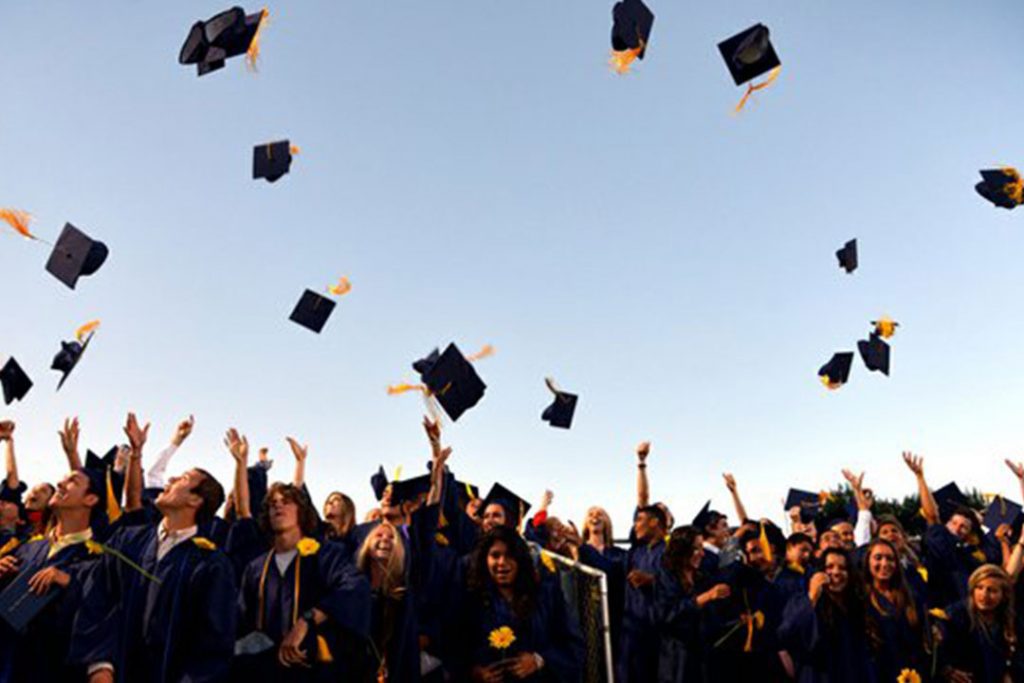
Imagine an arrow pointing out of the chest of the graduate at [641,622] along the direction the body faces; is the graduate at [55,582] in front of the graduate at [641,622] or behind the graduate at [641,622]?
in front

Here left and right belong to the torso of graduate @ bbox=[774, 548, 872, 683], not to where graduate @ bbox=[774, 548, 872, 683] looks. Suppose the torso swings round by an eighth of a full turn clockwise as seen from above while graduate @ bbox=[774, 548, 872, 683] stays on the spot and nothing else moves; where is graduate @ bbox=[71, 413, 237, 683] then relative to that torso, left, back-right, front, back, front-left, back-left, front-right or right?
front

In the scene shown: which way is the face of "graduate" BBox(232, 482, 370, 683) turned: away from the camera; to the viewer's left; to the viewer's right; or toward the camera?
toward the camera

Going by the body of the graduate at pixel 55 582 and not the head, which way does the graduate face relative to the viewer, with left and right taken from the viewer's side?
facing the viewer and to the left of the viewer

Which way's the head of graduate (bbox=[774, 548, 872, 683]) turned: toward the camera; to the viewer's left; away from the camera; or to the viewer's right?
toward the camera

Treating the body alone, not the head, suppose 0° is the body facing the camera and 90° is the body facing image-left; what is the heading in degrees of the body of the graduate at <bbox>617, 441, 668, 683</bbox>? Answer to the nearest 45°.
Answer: approximately 45°

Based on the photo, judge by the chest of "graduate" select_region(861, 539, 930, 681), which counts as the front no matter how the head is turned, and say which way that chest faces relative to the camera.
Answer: toward the camera

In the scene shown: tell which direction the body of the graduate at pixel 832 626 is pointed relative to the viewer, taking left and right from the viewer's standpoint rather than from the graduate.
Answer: facing the viewer

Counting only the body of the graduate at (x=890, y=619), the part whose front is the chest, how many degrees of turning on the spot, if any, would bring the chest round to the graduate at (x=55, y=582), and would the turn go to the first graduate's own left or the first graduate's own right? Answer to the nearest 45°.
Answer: approximately 45° to the first graduate's own right

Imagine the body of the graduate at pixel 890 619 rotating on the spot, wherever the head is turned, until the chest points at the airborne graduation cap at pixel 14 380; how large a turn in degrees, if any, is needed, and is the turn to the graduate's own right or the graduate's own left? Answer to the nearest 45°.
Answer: approximately 90° to the graduate's own right

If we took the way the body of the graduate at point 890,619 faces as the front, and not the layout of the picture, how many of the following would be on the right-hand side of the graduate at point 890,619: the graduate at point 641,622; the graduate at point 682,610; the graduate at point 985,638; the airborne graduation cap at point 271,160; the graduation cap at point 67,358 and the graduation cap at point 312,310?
5
